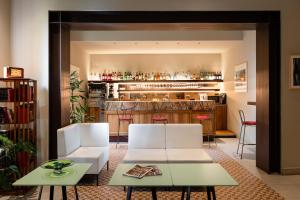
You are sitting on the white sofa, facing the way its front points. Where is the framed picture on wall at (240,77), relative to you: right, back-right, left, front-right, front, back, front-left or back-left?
back-left

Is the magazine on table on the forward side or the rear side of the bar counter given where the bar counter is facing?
on the forward side

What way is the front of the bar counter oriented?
toward the camera

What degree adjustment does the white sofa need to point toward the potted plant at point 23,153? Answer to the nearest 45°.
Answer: approximately 45° to its right

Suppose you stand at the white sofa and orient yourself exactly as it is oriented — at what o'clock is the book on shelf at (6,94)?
The book on shelf is roughly at 2 o'clock from the white sofa.

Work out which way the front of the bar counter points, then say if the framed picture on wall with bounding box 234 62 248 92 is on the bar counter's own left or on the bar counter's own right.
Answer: on the bar counter's own left

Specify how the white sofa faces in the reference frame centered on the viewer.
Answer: facing the viewer

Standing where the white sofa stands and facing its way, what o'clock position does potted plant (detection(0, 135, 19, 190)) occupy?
The potted plant is roughly at 2 o'clock from the white sofa.

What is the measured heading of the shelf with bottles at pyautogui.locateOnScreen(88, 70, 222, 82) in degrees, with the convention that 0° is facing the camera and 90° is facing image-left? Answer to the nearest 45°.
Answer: approximately 0°

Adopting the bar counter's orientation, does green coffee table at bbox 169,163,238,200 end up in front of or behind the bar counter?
in front
